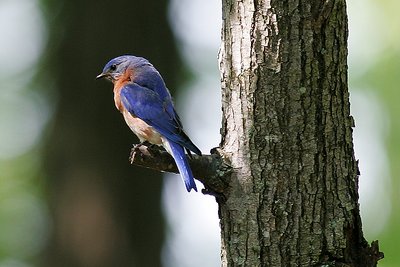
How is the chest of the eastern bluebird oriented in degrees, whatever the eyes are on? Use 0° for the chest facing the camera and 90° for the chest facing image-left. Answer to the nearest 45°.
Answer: approximately 90°
